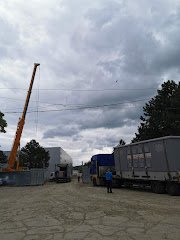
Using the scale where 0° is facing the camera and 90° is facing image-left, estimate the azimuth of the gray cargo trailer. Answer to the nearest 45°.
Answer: approximately 135°

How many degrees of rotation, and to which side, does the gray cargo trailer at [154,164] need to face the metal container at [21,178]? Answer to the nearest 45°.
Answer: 0° — it already faces it

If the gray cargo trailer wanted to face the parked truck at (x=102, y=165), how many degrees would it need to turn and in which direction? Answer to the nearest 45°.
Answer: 0° — it already faces it

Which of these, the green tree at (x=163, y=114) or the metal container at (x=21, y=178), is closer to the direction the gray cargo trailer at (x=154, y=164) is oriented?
the metal container

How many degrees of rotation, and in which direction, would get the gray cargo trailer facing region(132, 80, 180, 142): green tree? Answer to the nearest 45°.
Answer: approximately 45° to its right

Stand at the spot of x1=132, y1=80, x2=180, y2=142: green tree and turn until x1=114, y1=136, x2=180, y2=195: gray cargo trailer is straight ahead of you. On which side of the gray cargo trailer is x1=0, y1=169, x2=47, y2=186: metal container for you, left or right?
right
